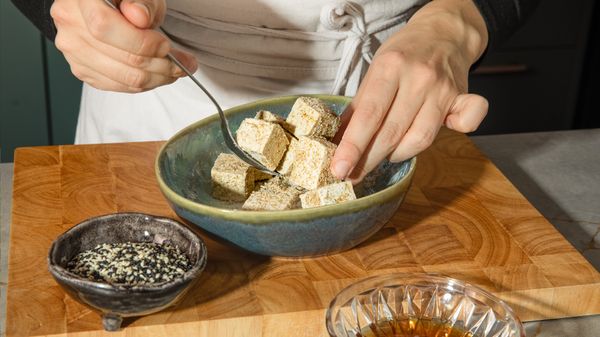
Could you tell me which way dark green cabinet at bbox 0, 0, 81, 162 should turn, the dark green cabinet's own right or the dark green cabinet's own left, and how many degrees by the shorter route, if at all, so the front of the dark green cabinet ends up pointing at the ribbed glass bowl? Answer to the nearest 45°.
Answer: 0° — it already faces it

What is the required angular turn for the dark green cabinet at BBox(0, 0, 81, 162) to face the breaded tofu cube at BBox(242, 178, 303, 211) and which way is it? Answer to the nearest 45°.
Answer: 0° — it already faces it

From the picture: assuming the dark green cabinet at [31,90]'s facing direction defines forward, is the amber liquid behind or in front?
in front

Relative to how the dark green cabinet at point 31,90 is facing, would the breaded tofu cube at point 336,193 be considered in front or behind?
in front

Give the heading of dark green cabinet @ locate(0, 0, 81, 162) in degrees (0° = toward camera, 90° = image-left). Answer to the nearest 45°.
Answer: approximately 0°

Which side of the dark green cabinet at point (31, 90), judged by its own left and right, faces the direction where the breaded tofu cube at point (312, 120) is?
front

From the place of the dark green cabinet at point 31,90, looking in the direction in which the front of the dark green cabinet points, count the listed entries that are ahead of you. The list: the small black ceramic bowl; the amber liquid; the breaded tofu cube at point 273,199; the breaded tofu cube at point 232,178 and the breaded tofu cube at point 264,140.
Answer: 5

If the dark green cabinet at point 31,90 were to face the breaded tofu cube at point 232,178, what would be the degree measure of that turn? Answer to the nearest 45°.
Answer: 0° — it already faces it

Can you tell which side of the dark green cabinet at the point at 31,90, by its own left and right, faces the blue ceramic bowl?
front

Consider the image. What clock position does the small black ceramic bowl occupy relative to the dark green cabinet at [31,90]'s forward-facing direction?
The small black ceramic bowl is roughly at 12 o'clock from the dark green cabinet.
